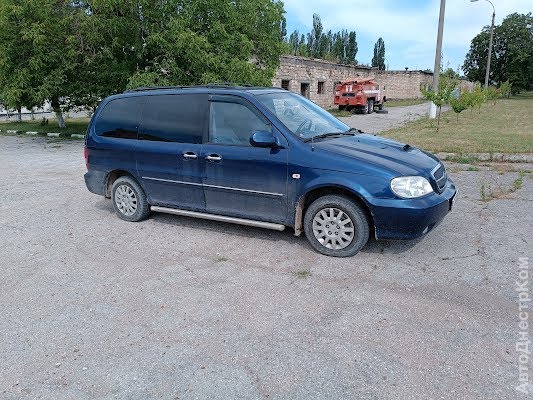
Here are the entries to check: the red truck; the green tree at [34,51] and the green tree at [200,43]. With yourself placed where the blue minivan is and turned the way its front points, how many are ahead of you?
0

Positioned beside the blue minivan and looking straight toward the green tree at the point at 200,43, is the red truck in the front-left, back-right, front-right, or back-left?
front-right

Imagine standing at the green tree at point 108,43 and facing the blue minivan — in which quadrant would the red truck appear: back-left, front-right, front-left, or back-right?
back-left

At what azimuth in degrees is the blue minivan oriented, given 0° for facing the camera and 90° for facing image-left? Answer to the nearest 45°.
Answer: approximately 315°

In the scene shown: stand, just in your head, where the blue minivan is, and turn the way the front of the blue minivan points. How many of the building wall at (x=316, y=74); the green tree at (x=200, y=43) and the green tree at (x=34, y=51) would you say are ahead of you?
0

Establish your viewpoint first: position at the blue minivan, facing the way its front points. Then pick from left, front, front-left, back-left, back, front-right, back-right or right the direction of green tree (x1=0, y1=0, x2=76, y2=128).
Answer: back

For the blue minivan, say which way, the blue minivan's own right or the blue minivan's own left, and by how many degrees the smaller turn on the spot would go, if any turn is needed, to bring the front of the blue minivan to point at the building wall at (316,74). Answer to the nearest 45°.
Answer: approximately 135° to the blue minivan's own left

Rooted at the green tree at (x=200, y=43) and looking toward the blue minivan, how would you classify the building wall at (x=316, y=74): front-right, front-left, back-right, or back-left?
back-left

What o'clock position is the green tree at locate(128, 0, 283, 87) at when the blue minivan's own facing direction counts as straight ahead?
The green tree is roughly at 7 o'clock from the blue minivan.

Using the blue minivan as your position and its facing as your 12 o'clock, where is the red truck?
The red truck is roughly at 8 o'clock from the blue minivan.

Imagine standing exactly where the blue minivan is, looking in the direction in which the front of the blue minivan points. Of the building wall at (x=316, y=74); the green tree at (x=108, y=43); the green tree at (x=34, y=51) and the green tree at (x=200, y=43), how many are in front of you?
0

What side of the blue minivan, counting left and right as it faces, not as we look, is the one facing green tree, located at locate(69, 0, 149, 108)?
back

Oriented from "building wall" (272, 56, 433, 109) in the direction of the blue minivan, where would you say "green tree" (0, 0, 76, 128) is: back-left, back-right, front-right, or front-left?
front-right

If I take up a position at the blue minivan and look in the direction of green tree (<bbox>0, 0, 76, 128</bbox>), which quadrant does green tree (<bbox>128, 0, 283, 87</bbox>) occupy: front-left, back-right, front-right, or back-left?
front-right
